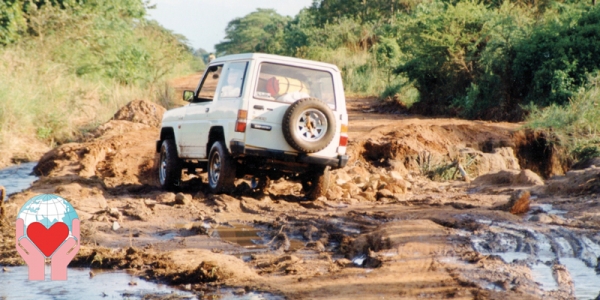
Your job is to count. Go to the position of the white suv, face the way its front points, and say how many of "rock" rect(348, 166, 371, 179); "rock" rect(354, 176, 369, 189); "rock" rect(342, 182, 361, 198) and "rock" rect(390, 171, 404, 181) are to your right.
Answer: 4

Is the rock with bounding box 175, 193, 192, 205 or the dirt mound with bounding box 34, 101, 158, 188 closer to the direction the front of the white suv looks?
the dirt mound

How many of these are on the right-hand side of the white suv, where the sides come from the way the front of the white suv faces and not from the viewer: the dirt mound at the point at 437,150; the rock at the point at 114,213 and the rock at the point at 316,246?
1

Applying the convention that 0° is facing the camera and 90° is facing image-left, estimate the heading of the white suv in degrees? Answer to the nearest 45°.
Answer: approximately 135°

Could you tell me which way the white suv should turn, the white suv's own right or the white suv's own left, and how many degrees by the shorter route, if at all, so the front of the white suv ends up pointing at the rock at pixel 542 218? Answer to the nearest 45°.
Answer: approximately 180°

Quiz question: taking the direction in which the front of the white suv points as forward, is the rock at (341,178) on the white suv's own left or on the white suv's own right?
on the white suv's own right

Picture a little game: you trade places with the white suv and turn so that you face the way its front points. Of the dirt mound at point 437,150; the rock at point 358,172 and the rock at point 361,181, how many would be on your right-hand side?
3

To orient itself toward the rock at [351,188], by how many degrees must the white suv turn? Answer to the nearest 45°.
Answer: approximately 90° to its right

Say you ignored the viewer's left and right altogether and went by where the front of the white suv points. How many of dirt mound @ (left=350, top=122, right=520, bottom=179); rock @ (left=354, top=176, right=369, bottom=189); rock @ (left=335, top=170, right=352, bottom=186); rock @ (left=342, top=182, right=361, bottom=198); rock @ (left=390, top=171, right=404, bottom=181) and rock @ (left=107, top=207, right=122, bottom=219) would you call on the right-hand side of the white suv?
5

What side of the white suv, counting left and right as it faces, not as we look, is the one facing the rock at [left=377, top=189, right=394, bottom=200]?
right
